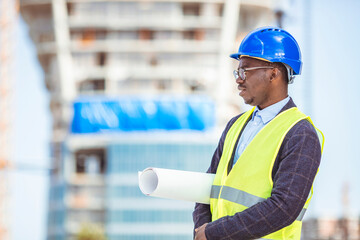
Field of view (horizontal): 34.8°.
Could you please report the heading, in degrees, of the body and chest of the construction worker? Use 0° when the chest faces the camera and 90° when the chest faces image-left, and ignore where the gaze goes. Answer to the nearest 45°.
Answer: approximately 45°

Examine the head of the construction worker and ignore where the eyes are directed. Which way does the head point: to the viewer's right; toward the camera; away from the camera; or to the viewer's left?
to the viewer's left
